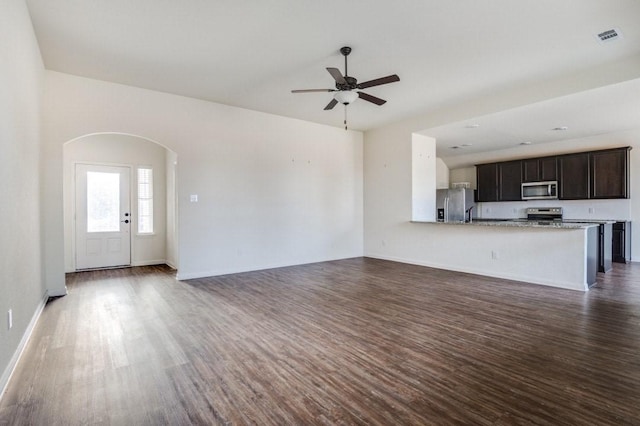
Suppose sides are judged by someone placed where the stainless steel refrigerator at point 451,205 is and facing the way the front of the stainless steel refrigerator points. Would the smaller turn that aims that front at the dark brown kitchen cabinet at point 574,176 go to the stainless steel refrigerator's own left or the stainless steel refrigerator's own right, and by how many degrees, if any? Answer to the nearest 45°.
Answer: approximately 135° to the stainless steel refrigerator's own left

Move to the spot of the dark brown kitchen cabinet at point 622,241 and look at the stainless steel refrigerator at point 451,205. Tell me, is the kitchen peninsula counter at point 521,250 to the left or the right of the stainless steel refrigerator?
left

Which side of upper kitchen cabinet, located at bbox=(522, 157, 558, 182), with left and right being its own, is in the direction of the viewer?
front

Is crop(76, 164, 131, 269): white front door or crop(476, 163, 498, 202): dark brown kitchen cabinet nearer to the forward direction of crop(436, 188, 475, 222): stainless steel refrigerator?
the white front door

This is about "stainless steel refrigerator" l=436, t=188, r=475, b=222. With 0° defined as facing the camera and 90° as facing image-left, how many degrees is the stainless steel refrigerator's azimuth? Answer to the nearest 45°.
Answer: approximately 45°

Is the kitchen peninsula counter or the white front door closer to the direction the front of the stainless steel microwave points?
the kitchen peninsula counter

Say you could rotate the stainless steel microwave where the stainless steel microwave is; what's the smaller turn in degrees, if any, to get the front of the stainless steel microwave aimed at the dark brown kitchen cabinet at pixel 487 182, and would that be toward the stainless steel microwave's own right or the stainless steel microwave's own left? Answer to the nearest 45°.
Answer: approximately 90° to the stainless steel microwave's own right

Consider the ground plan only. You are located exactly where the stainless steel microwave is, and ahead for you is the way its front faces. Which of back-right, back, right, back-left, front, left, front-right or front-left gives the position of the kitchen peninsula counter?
front

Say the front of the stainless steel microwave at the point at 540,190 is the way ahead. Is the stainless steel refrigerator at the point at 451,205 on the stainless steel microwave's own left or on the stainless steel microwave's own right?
on the stainless steel microwave's own right

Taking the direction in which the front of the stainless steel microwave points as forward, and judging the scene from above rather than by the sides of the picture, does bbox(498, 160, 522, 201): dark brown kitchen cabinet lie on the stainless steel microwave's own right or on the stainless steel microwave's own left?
on the stainless steel microwave's own right

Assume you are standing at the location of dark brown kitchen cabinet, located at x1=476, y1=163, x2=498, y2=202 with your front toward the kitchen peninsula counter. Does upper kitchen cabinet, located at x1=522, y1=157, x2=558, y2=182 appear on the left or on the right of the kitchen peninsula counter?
left

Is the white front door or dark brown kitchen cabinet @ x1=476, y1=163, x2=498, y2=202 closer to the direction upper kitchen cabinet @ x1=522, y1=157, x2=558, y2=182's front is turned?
the white front door

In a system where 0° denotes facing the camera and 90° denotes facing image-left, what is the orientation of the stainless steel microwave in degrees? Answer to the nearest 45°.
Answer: approximately 0°

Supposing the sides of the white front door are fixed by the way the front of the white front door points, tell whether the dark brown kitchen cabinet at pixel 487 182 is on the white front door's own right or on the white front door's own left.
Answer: on the white front door's own left

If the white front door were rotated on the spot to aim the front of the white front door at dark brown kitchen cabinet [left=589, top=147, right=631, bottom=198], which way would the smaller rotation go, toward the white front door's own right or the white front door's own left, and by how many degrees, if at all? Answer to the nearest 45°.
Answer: approximately 45° to the white front door's own left

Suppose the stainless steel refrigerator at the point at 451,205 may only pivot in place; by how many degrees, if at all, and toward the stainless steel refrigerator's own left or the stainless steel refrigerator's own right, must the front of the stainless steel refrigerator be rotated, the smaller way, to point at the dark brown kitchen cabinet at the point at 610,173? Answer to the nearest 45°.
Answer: approximately 135° to the stainless steel refrigerator's own left

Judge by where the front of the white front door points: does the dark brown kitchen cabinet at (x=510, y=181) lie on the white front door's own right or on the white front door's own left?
on the white front door's own left
